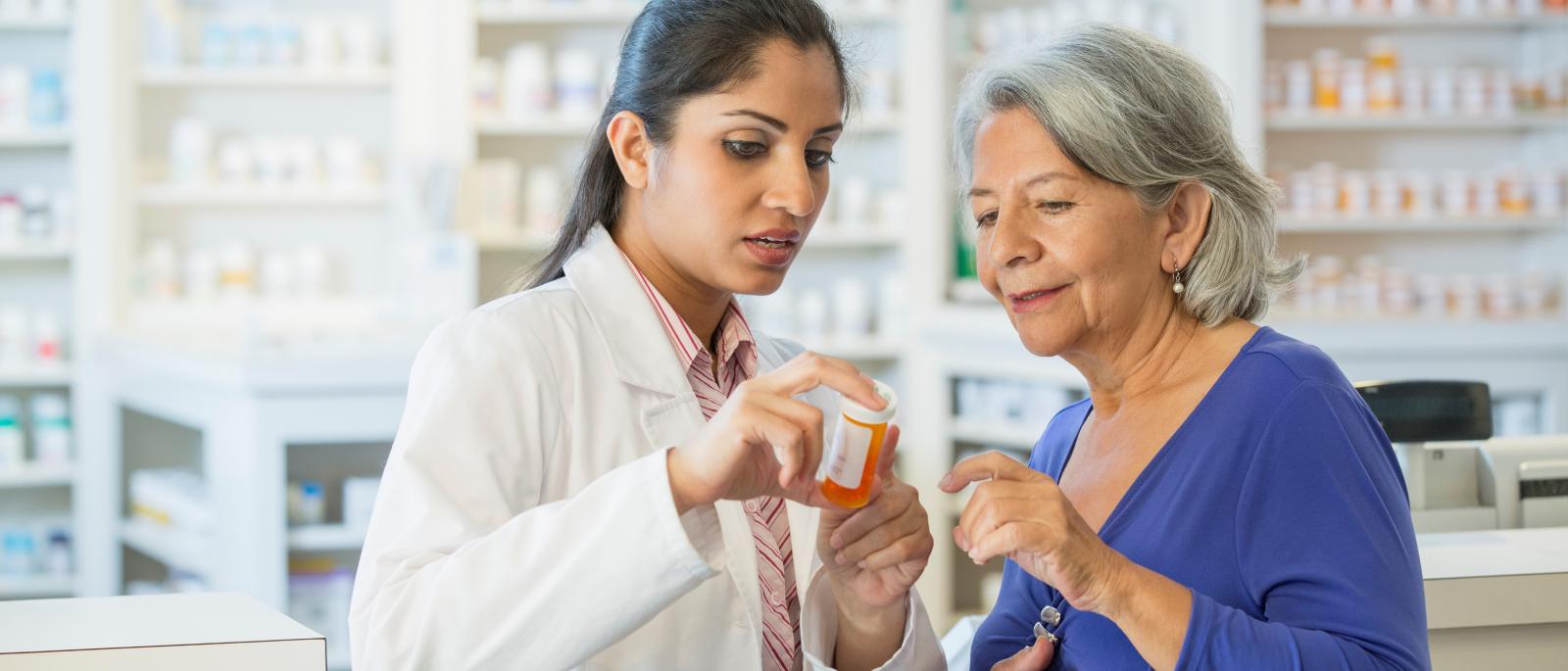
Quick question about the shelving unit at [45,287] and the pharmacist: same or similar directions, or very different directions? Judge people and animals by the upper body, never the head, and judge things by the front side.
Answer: same or similar directions

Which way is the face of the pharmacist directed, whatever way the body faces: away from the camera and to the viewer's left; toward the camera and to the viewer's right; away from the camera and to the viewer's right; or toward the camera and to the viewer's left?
toward the camera and to the viewer's right

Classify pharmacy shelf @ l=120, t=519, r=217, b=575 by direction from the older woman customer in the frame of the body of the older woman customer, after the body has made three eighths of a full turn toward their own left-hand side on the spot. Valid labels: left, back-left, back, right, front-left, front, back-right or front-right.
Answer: back-left

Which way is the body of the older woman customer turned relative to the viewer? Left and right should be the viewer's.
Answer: facing the viewer and to the left of the viewer

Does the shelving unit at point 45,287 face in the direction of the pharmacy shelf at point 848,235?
no

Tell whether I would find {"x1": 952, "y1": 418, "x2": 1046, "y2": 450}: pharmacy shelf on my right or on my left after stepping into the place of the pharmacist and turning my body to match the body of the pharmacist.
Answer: on my left

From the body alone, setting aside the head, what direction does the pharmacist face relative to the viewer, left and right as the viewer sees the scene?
facing the viewer and to the right of the viewer

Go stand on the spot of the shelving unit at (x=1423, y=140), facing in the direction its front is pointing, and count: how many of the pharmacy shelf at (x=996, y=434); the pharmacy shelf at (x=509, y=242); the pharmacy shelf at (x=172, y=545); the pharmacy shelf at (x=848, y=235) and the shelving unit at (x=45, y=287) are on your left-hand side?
0

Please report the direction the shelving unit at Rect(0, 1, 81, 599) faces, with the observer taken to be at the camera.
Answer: facing the viewer

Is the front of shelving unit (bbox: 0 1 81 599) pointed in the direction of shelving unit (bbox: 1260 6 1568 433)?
no

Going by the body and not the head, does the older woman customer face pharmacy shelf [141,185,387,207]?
no

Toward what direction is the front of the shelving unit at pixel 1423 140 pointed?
toward the camera

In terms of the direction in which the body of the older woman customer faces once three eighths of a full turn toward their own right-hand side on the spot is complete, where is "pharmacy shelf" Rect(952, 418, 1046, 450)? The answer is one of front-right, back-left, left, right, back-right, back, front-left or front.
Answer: front

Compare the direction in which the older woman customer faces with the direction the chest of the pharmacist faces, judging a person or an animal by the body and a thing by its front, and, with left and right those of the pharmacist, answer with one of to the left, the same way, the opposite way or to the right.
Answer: to the right

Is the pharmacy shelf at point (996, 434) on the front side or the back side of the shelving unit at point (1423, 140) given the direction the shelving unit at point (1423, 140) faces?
on the front side

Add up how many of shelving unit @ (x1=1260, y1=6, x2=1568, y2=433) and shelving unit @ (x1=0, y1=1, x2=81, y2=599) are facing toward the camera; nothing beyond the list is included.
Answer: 2
